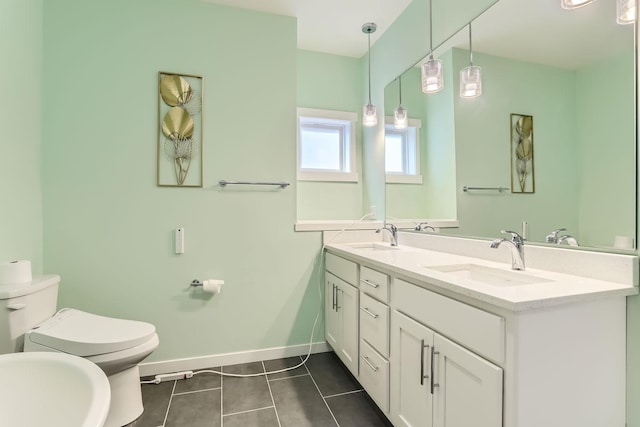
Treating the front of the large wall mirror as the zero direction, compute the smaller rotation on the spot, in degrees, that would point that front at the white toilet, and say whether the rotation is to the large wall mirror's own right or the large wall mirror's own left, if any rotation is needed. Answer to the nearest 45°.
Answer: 0° — it already faces it

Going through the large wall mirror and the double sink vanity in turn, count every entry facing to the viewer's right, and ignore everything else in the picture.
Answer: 0

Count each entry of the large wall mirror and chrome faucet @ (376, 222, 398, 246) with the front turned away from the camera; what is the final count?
0

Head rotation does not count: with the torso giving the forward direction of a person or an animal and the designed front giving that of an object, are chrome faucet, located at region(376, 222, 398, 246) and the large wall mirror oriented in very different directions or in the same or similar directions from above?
same or similar directions

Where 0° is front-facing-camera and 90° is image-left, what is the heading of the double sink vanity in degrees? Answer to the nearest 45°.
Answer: approximately 45°

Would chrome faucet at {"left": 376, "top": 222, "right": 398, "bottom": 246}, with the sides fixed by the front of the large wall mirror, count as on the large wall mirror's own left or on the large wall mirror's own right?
on the large wall mirror's own right

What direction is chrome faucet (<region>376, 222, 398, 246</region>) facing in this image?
to the viewer's left

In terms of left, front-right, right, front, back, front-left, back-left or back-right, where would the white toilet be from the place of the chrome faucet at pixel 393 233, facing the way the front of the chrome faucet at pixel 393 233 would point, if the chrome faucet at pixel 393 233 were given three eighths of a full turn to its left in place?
right

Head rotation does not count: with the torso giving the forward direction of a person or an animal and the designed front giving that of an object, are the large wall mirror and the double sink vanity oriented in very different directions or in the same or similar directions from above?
same or similar directions

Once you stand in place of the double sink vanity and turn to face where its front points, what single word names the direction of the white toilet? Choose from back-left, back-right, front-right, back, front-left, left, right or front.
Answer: front-right

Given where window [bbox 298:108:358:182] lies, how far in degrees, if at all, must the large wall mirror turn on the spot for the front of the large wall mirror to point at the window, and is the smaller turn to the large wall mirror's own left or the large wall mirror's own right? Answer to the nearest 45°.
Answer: approximately 90° to the large wall mirror's own right

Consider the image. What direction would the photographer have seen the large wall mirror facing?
facing the viewer and to the left of the viewer
